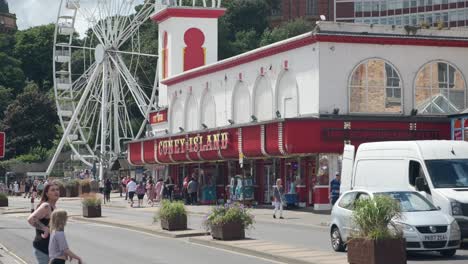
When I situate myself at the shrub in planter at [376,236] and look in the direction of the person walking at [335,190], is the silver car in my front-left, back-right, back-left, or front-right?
front-right

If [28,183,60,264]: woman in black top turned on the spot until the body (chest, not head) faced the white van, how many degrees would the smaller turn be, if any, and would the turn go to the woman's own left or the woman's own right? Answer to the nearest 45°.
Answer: approximately 45° to the woman's own left

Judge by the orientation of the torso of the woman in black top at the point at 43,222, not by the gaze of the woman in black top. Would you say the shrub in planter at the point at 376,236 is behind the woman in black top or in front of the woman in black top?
in front

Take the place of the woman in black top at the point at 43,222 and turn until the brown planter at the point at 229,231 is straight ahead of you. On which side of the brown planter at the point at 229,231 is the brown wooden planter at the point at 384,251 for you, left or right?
right

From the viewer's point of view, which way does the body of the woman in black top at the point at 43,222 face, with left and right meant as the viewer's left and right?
facing to the right of the viewer

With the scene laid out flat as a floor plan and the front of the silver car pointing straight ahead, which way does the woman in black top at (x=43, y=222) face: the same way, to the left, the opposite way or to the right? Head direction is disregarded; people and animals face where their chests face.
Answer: to the left

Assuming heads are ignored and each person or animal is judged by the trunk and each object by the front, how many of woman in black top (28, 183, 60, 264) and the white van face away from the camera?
0

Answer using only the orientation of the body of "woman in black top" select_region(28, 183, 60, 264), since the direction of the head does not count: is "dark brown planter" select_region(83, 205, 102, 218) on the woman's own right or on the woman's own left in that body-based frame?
on the woman's own left
